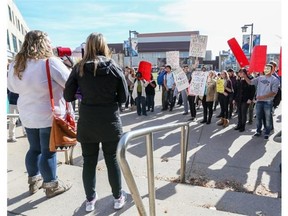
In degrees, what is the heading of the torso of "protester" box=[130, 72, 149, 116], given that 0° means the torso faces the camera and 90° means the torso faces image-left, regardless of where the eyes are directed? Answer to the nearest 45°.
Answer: approximately 0°

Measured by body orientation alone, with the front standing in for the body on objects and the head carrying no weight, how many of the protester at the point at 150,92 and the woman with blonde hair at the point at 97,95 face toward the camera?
1

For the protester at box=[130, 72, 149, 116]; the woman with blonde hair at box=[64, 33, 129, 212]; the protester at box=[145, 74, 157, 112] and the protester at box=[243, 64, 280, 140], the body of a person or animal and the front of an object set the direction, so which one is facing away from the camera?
the woman with blonde hair

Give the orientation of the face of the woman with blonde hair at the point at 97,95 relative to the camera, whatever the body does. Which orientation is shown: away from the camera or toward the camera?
away from the camera

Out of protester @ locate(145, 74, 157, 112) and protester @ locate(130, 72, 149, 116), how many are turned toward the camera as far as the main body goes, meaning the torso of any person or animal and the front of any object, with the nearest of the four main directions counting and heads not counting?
2

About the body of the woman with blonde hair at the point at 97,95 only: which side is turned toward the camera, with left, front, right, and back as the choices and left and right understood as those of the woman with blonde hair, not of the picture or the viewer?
back

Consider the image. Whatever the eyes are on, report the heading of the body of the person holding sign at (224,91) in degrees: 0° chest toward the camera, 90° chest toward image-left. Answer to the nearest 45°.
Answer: approximately 45°

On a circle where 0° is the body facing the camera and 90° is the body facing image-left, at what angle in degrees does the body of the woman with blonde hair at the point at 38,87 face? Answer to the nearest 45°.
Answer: approximately 225°

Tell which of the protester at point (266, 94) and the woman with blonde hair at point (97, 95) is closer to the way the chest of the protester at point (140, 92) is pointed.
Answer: the woman with blonde hair
